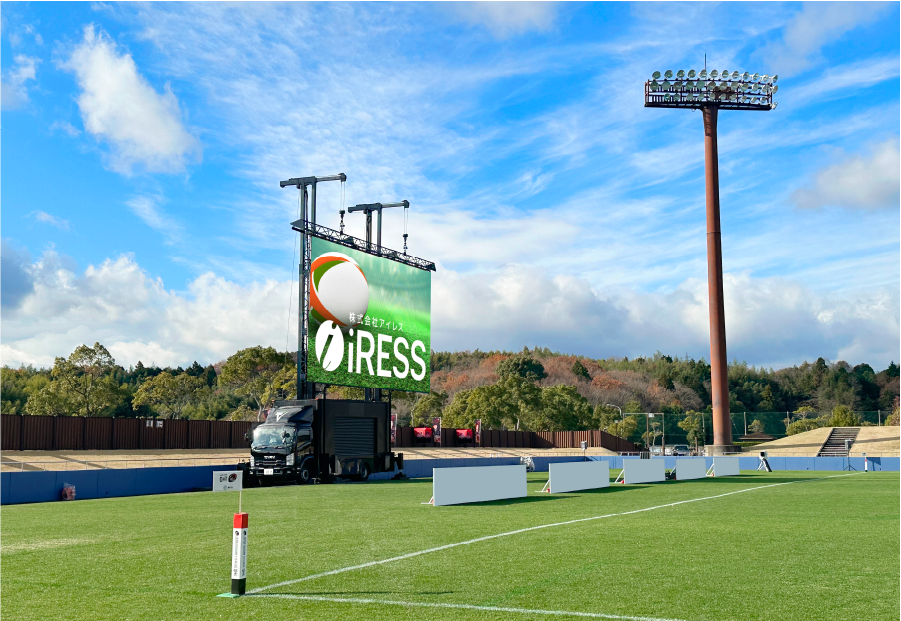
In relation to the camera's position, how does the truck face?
facing the viewer and to the left of the viewer

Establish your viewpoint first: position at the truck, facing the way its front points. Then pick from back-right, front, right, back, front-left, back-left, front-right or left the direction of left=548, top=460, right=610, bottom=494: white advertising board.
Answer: left

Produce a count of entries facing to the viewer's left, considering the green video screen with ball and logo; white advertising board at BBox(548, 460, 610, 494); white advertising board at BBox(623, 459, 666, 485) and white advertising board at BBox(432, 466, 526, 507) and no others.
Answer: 0

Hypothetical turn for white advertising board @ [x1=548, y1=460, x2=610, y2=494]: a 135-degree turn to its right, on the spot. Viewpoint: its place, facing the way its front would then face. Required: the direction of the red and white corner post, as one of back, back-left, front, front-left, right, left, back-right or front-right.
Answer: left

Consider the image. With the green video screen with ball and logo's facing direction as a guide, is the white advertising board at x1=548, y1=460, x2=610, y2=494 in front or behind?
in front

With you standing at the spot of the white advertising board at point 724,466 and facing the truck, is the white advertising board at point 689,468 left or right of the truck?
left

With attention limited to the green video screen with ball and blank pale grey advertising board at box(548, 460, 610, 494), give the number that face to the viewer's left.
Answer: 0

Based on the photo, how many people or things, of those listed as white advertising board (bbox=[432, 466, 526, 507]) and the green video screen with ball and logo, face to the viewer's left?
0

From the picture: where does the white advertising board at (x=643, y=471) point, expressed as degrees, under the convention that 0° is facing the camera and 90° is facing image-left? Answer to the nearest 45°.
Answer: approximately 315°

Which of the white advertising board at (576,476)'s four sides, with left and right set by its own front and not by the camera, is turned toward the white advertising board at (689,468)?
left

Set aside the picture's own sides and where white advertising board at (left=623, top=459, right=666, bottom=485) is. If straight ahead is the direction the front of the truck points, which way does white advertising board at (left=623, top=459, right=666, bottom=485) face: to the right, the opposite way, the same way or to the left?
to the left

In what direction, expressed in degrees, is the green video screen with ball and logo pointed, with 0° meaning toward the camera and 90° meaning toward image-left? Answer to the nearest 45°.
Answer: approximately 315°

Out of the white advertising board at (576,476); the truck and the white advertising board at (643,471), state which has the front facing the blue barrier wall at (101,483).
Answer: the truck

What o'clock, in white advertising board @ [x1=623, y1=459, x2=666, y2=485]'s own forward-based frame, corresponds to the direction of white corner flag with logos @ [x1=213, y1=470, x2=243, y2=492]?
white corner flag with logos @ [x1=213, y1=470, x2=243, y2=492] is roughly at 2 o'clock from white advertising board @ [x1=623, y1=459, x2=666, y2=485].
